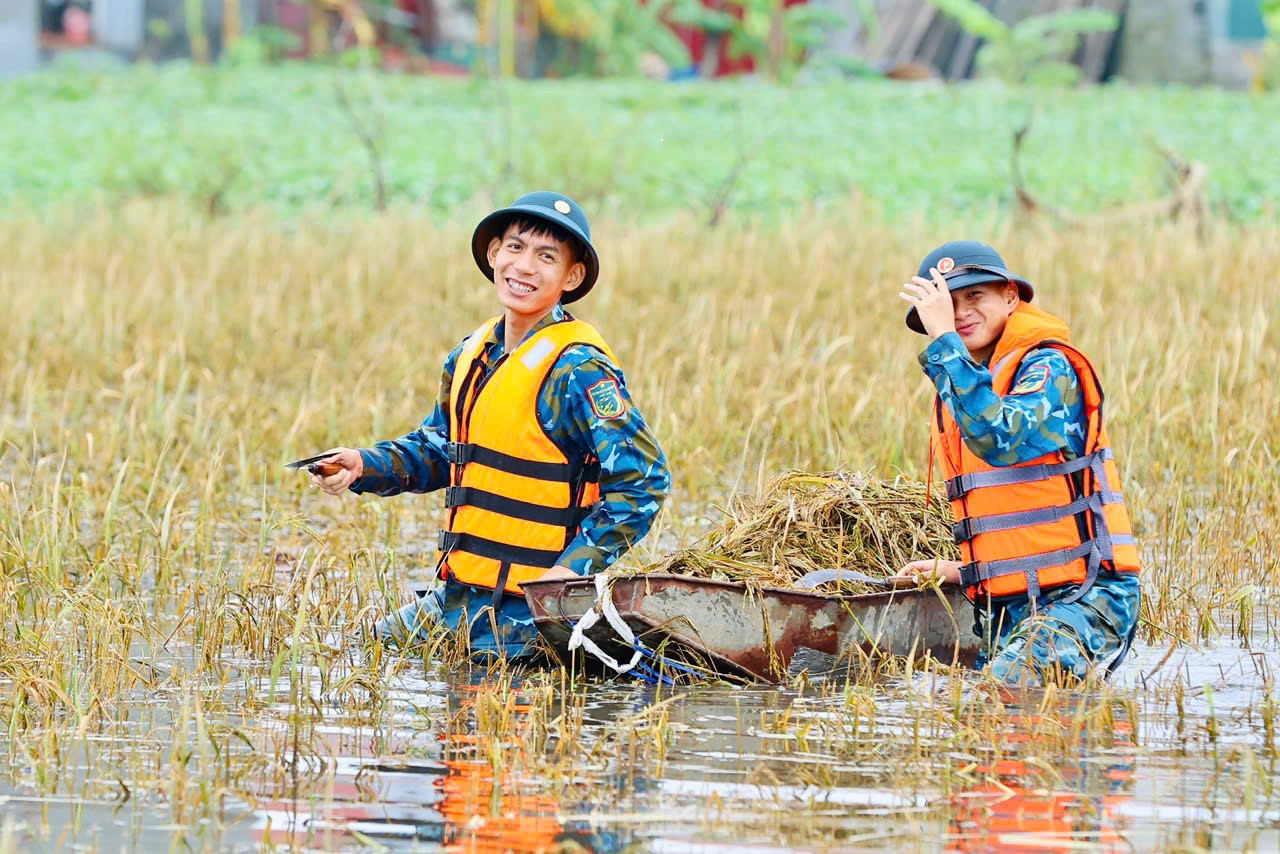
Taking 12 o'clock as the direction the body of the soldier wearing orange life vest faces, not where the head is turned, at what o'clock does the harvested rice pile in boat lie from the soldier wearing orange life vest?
The harvested rice pile in boat is roughly at 3 o'clock from the soldier wearing orange life vest.

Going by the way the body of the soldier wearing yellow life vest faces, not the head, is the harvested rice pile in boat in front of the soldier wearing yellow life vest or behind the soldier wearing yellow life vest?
behind

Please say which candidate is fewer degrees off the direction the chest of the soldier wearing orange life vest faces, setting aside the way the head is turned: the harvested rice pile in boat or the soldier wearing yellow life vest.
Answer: the soldier wearing yellow life vest

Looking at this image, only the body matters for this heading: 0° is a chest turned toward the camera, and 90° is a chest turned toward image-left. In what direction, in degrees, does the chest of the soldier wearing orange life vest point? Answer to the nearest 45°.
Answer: approximately 45°

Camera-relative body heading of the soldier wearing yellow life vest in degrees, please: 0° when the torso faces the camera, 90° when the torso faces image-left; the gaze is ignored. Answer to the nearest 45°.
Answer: approximately 45°

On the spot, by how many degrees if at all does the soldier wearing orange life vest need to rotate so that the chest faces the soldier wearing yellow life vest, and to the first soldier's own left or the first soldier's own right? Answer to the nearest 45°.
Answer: approximately 45° to the first soldier's own right

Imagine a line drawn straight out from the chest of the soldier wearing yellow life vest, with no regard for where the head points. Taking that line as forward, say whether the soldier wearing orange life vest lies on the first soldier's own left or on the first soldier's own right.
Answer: on the first soldier's own left

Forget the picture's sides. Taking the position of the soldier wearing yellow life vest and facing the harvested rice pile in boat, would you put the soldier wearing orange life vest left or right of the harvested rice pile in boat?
right

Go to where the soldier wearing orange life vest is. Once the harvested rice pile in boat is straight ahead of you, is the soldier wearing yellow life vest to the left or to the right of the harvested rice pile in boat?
left
